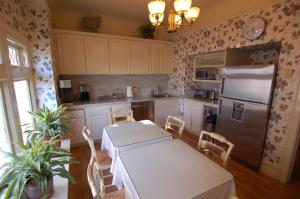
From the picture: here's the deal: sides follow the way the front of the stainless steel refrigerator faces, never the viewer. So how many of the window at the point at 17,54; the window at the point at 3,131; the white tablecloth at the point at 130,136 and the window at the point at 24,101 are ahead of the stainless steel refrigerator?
4

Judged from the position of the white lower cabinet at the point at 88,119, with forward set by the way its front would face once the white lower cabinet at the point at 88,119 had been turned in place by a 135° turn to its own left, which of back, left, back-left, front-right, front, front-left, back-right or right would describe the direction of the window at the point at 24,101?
back

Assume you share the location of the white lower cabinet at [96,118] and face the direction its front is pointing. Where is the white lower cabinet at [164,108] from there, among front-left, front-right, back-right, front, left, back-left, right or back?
left

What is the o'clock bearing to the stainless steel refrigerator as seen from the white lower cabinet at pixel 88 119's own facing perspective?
The stainless steel refrigerator is roughly at 10 o'clock from the white lower cabinet.

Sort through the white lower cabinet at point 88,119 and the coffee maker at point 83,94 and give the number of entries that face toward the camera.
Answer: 2

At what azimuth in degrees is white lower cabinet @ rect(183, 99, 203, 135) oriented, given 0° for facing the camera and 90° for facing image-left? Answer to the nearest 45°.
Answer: approximately 45°

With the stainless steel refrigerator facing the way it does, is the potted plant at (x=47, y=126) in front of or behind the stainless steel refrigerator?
in front

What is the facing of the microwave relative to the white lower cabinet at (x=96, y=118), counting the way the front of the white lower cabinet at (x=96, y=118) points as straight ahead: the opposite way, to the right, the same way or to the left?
to the right

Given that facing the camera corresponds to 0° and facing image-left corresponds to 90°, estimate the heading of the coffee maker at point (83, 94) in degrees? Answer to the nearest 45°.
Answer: approximately 0°

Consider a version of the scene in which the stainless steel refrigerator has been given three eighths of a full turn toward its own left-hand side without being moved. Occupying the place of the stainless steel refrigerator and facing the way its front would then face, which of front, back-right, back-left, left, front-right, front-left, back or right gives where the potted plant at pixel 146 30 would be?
back

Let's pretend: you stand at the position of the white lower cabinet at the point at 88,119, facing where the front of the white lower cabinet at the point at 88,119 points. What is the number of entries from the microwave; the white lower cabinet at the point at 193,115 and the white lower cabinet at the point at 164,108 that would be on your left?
3
